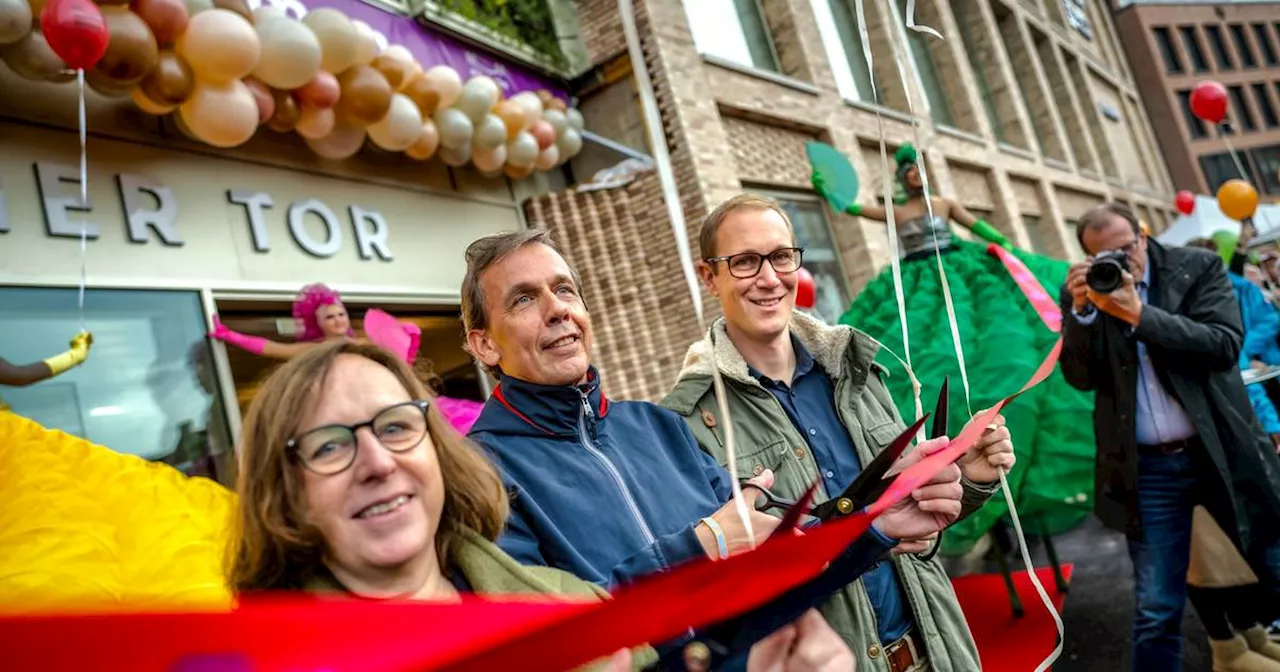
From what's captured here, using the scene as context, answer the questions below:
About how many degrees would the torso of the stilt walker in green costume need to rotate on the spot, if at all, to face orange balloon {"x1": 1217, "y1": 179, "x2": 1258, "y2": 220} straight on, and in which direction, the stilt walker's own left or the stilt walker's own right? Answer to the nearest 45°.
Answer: approximately 135° to the stilt walker's own left

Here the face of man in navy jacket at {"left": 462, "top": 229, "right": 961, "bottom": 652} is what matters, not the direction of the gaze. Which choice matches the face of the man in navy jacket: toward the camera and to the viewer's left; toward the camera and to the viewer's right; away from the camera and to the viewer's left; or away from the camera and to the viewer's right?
toward the camera and to the viewer's right

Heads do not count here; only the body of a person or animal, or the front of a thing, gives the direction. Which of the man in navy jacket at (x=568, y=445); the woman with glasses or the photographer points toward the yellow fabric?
the photographer

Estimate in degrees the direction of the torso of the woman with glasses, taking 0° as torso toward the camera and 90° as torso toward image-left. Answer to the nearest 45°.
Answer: approximately 0°

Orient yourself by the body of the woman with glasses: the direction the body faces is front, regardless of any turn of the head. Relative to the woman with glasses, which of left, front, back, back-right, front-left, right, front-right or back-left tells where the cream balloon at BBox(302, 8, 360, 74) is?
back

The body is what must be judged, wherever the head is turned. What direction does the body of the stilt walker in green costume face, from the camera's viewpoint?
toward the camera

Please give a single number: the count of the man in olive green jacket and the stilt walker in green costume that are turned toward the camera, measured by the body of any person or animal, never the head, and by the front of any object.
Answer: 2

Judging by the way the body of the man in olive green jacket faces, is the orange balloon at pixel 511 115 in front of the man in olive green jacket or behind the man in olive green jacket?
behind

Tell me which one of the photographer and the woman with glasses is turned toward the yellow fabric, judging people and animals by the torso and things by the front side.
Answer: the photographer

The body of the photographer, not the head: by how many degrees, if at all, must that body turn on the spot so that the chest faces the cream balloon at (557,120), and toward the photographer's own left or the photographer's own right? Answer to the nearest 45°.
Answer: approximately 90° to the photographer's own right

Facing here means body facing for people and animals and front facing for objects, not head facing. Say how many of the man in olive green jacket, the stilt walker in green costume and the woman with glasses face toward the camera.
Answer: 3

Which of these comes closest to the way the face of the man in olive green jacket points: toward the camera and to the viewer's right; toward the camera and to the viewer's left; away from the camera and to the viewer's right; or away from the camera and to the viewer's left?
toward the camera and to the viewer's right

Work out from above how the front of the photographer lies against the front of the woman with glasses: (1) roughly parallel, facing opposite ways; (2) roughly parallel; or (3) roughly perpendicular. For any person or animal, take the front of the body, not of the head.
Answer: roughly perpendicular

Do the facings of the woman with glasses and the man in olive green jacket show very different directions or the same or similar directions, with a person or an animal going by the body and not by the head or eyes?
same or similar directions

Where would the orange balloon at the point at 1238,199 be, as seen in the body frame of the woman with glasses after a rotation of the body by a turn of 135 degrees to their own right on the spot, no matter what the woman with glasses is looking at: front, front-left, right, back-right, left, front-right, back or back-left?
right

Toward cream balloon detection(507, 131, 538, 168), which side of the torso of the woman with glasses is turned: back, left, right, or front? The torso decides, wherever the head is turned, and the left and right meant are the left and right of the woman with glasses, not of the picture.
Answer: back

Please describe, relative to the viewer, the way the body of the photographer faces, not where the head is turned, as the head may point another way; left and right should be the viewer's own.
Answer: facing the viewer and to the left of the viewer

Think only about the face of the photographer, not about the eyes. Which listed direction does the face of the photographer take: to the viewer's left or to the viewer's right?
to the viewer's left
